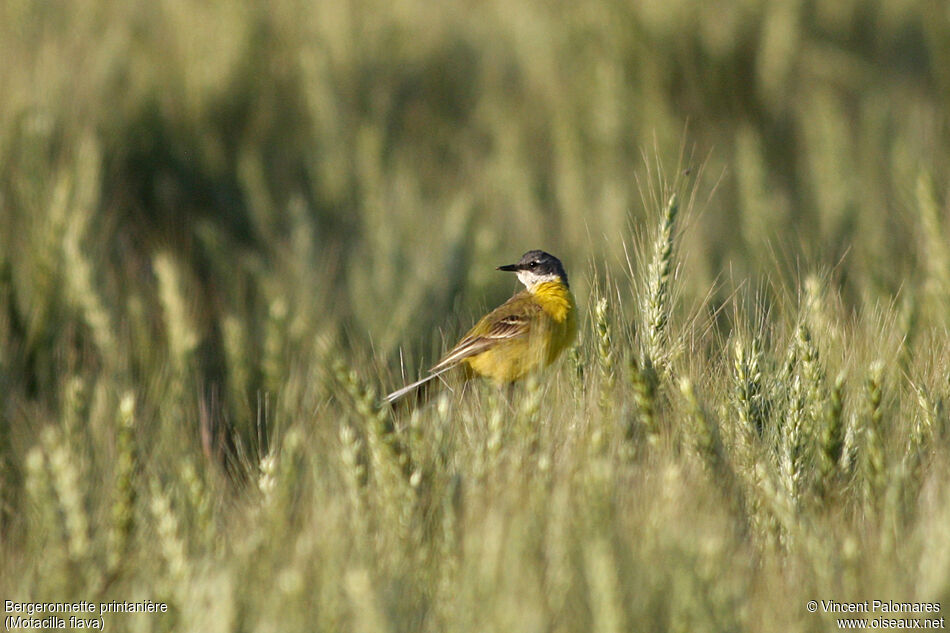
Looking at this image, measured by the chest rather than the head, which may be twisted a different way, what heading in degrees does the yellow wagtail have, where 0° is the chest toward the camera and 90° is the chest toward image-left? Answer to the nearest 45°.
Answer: approximately 270°
